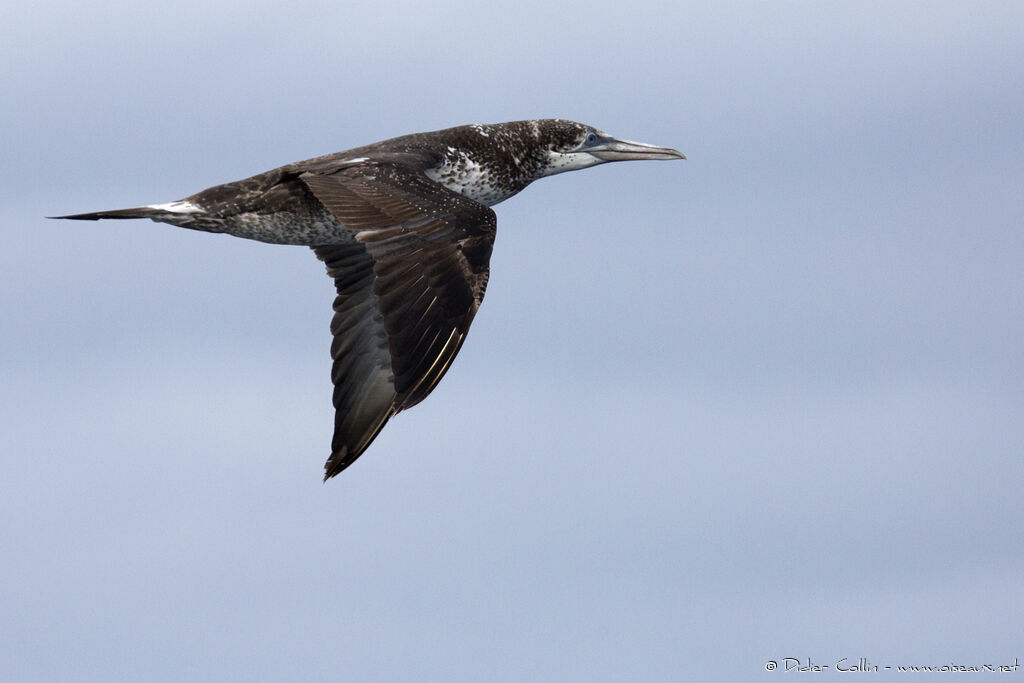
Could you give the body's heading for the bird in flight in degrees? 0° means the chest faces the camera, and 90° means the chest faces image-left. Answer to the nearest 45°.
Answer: approximately 270°
